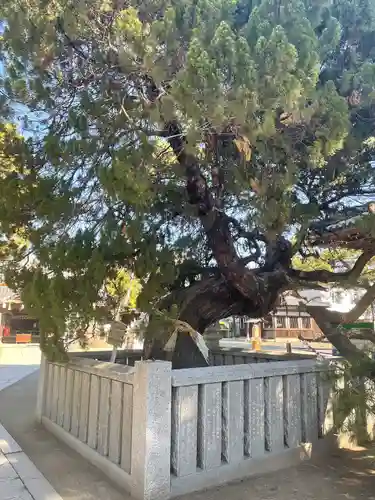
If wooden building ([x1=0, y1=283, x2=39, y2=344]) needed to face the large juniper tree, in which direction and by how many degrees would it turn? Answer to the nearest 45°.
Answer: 0° — it already faces it

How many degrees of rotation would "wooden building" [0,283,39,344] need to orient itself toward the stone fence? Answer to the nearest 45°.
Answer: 0° — it already faces it

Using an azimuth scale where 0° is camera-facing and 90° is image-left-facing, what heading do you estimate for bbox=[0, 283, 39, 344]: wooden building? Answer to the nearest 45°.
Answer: approximately 0°

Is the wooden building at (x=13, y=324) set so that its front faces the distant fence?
yes
